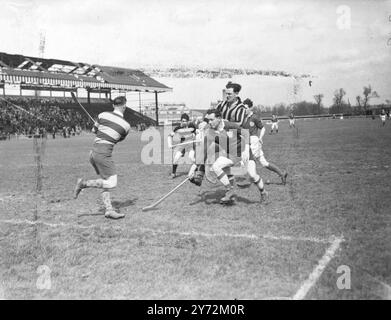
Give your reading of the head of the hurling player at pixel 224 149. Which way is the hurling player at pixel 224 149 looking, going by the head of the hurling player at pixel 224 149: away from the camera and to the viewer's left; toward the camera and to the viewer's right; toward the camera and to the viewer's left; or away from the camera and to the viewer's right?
toward the camera and to the viewer's left

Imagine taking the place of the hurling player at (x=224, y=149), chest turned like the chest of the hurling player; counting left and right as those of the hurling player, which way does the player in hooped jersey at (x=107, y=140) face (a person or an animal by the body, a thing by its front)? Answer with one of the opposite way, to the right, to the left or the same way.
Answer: the opposite way

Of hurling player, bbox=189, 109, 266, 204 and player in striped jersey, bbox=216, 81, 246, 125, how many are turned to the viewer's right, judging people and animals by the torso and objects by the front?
0

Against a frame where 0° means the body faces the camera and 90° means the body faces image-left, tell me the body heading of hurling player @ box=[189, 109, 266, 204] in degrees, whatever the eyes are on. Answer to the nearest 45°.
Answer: approximately 45°

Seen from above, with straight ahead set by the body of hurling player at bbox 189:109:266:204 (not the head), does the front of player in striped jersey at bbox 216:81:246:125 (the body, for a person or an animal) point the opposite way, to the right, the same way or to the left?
the same way

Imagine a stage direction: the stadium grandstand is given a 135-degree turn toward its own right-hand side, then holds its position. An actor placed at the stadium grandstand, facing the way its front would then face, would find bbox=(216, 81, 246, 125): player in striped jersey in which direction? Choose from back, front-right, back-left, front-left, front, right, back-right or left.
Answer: left

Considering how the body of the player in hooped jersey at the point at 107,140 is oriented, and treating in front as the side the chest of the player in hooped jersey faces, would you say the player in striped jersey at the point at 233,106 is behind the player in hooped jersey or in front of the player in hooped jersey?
in front

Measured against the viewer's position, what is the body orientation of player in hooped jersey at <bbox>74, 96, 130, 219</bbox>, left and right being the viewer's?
facing away from the viewer and to the right of the viewer

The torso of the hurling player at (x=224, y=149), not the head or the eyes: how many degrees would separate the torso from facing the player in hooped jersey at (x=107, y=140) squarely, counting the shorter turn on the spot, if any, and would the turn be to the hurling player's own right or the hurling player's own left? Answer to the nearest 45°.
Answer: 0° — they already face them
